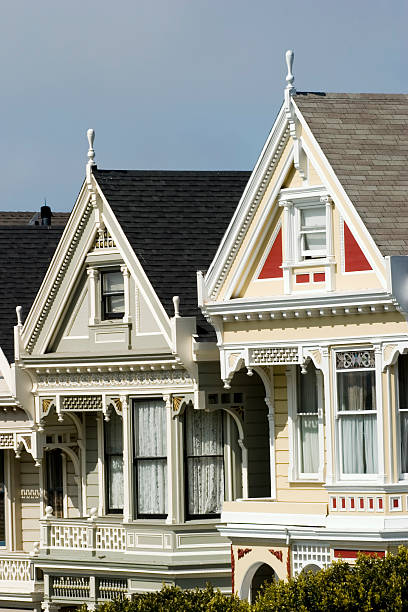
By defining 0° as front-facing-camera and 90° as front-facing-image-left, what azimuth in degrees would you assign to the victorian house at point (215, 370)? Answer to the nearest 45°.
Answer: approximately 45°

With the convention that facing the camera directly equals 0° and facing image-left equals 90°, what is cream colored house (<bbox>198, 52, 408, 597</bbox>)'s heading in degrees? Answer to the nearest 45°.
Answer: approximately 45°
